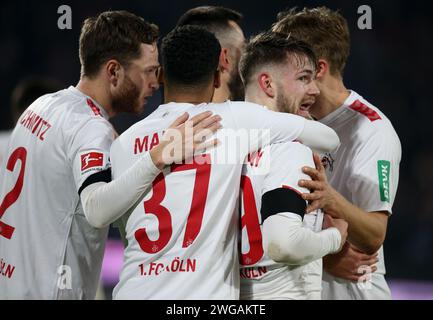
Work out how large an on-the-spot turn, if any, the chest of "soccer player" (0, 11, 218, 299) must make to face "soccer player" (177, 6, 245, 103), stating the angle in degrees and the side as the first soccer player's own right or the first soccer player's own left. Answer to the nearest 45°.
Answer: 0° — they already face them

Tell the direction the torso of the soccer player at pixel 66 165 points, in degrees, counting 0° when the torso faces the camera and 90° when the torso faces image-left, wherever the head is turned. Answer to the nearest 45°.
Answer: approximately 225°

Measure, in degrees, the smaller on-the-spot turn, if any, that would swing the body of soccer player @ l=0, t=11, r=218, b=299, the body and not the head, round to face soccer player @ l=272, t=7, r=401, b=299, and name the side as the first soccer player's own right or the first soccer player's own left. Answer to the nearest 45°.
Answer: approximately 45° to the first soccer player's own right

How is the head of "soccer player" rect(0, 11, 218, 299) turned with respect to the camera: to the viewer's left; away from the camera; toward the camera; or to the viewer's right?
to the viewer's right

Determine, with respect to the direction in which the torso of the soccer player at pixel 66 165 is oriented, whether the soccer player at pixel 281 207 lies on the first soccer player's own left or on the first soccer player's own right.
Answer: on the first soccer player's own right

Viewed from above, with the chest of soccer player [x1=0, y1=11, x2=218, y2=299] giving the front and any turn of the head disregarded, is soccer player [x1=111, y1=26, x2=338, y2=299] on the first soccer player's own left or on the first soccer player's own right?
on the first soccer player's own right

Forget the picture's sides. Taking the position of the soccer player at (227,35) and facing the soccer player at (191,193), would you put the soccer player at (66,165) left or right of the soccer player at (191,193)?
right
